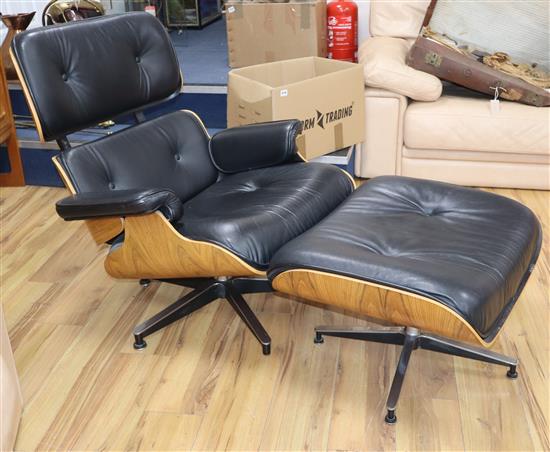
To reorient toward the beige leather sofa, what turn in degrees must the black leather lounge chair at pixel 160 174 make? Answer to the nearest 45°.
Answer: approximately 90° to its left

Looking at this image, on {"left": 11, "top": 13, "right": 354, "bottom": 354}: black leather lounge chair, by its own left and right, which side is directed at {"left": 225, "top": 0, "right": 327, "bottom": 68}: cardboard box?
left

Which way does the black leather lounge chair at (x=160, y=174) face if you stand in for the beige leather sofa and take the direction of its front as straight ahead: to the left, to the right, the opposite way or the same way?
to the left

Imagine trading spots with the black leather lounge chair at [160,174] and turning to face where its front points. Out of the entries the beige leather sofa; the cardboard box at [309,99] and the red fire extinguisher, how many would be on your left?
3

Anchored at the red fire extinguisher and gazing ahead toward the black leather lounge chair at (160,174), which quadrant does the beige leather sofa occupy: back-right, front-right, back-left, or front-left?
front-left

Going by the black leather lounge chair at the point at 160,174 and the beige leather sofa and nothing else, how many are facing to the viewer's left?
0

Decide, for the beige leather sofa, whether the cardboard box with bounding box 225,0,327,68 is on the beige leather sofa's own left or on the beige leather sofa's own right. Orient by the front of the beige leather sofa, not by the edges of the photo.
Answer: on the beige leather sofa's own right

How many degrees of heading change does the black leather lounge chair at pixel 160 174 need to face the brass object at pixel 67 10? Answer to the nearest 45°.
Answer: approximately 135° to its left

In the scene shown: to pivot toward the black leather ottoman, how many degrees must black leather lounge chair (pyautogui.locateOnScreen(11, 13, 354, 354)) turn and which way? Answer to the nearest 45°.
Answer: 0° — it already faces it

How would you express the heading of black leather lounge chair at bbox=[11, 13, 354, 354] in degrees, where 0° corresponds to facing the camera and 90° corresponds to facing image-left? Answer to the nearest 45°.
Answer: approximately 315°

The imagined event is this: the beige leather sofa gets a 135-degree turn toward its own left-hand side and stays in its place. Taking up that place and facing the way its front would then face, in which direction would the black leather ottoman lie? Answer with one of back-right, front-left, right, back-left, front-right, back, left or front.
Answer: back-right

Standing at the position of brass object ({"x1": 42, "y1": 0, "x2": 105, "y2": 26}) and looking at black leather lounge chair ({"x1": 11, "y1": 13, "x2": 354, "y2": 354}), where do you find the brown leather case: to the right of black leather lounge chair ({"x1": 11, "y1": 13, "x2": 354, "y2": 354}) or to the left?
left

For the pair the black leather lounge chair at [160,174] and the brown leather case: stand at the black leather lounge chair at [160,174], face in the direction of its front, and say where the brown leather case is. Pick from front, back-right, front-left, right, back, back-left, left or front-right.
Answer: left

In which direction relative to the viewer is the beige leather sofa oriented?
toward the camera

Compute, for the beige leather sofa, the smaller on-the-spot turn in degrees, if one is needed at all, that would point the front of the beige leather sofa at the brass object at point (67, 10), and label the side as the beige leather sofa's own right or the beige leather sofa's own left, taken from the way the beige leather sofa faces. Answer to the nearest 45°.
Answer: approximately 90° to the beige leather sofa's own right
